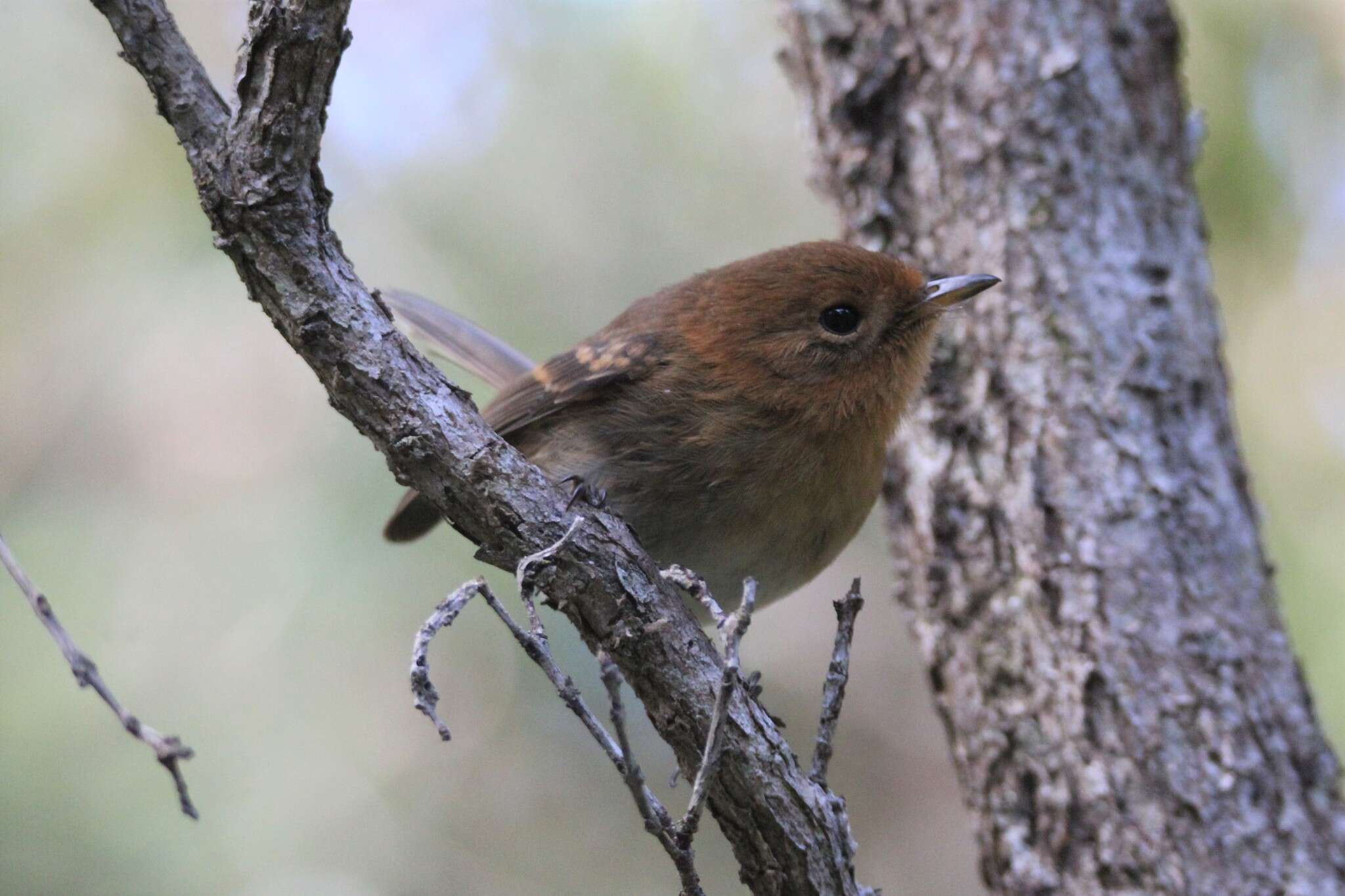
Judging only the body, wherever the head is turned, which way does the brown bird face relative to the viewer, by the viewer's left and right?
facing to the right of the viewer

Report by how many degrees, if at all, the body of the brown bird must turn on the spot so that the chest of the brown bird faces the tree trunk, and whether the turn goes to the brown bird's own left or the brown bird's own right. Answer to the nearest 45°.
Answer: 0° — it already faces it
